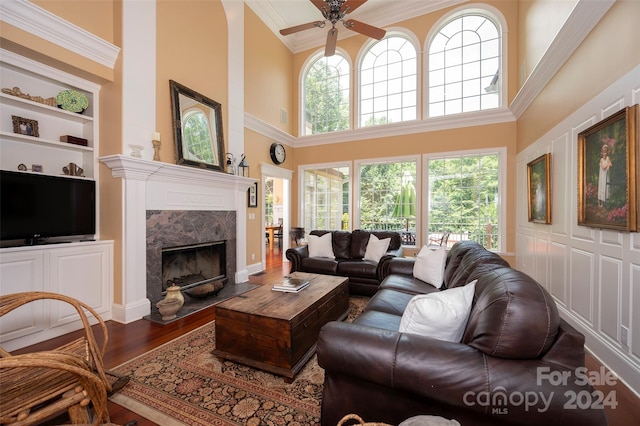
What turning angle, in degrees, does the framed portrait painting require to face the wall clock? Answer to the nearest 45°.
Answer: approximately 45° to its right

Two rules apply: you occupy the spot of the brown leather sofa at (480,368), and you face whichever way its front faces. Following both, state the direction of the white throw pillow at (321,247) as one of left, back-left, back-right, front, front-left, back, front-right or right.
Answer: front-right

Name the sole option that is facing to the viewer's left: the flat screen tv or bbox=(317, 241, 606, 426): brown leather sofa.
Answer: the brown leather sofa

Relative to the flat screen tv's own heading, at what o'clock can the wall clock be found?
The wall clock is roughly at 10 o'clock from the flat screen tv.

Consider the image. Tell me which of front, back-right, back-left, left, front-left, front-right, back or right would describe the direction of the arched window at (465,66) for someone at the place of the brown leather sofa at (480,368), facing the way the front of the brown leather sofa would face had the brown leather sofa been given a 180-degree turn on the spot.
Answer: left

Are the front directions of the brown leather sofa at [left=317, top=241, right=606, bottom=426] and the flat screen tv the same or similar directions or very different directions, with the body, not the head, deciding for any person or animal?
very different directions

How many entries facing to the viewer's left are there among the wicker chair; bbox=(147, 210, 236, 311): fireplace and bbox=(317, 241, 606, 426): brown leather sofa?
1

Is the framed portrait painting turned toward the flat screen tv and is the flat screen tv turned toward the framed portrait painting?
yes

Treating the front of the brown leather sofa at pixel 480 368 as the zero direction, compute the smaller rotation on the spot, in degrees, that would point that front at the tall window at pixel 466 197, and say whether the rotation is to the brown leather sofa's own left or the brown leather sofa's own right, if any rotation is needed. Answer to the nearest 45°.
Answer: approximately 90° to the brown leather sofa's own right

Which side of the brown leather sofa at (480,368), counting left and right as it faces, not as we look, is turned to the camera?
left

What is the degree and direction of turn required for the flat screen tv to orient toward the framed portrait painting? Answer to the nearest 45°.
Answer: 0° — it already faces it

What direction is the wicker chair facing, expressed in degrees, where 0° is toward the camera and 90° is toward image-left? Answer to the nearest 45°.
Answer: approximately 225°

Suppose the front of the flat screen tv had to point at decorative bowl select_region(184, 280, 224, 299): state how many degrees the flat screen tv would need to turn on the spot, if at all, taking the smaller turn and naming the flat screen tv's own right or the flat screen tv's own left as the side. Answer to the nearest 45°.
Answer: approximately 45° to the flat screen tv's own left

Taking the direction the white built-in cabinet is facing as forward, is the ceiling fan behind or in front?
in front

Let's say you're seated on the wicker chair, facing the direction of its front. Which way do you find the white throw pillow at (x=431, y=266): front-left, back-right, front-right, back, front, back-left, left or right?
front-right

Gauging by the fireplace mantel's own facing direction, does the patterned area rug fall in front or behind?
in front

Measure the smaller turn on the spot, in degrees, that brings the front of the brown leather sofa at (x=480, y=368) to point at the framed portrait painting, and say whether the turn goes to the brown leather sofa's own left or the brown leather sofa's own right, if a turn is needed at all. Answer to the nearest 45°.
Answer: approximately 135° to the brown leather sofa's own right
